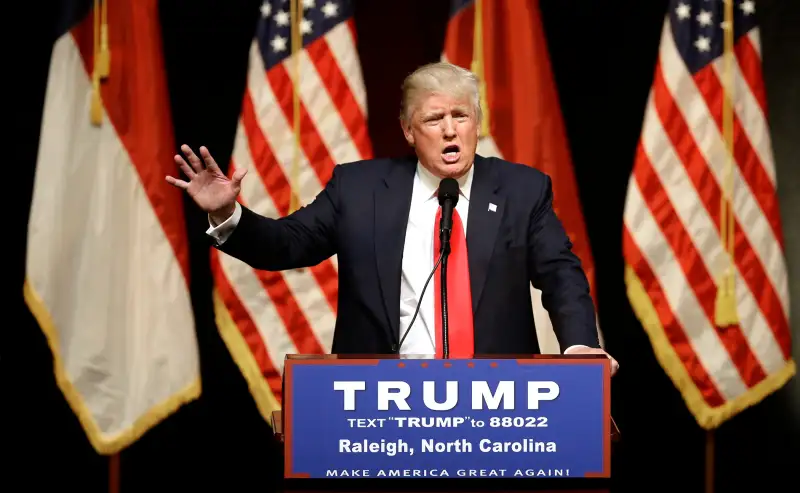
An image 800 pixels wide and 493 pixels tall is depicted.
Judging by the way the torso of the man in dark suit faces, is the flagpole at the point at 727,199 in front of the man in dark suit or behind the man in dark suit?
behind

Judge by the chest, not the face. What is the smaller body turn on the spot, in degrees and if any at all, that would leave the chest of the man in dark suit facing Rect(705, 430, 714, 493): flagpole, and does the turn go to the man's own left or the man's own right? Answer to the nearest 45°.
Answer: approximately 135° to the man's own left

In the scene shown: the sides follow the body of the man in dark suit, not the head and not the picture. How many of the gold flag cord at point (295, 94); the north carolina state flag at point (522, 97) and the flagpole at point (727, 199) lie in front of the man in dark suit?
0

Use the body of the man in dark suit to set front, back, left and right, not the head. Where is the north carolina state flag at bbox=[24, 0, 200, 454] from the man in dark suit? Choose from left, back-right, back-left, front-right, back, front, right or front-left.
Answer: back-right

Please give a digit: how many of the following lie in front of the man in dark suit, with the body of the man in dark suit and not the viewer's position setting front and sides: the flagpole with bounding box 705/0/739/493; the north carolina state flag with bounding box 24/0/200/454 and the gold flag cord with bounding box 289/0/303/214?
0

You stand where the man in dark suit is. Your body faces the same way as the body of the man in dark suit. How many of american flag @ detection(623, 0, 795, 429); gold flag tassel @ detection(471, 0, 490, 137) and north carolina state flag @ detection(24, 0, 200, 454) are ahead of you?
0

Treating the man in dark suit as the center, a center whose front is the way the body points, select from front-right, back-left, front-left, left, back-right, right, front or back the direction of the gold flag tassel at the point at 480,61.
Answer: back

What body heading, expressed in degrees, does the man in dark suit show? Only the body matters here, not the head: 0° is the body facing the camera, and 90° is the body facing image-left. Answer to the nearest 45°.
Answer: approximately 0°

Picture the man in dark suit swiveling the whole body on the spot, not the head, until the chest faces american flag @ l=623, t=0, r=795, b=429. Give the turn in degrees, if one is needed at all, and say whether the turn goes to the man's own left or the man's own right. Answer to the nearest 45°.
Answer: approximately 135° to the man's own left
